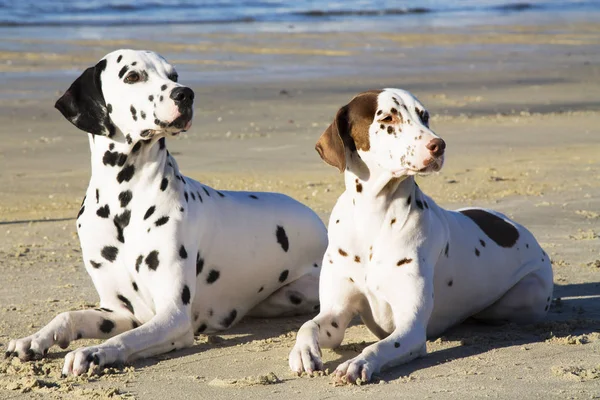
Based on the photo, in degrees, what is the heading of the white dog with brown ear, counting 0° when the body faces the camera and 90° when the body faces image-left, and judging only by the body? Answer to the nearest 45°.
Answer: approximately 45°

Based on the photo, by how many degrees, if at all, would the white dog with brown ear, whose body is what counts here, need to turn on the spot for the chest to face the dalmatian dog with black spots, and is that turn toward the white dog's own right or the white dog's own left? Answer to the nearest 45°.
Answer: approximately 45° to the white dog's own right

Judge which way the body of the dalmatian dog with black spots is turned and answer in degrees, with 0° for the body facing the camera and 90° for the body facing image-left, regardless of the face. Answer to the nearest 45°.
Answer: approximately 45°

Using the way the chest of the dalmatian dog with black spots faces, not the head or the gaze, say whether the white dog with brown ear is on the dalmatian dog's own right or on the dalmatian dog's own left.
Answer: on the dalmatian dog's own left
